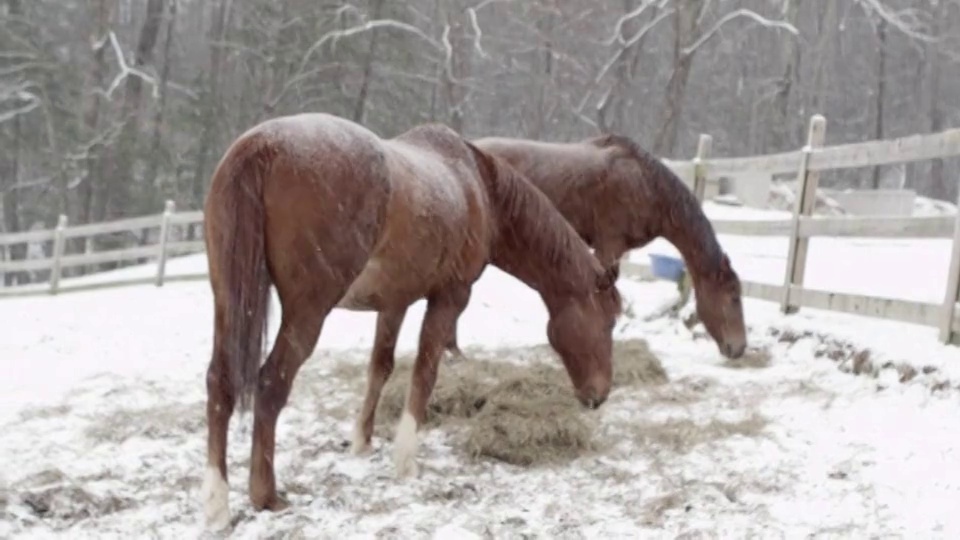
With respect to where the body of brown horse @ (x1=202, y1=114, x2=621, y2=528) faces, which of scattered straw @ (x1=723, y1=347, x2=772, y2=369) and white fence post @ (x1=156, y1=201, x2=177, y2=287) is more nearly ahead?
the scattered straw

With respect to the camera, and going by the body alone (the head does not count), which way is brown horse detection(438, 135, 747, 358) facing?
to the viewer's right

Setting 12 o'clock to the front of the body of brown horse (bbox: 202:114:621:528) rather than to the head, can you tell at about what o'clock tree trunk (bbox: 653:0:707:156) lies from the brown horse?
The tree trunk is roughly at 11 o'clock from the brown horse.

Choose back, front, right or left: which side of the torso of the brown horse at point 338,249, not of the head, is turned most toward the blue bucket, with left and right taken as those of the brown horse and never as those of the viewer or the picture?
front

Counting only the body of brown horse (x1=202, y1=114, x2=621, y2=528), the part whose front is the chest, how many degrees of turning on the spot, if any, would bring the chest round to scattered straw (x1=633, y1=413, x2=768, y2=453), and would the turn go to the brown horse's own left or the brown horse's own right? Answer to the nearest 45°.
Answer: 0° — it already faces it

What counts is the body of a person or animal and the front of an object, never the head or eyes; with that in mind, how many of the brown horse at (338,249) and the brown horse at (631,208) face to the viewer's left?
0

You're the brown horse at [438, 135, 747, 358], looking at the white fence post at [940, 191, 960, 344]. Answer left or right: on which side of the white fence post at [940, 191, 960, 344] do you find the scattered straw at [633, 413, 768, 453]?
right

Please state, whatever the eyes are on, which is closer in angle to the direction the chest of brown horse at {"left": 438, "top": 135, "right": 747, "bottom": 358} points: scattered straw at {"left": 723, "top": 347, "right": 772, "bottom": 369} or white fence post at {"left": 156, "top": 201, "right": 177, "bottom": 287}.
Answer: the scattered straw

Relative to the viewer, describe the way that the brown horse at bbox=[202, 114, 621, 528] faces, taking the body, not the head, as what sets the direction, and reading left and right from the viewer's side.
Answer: facing away from the viewer and to the right of the viewer

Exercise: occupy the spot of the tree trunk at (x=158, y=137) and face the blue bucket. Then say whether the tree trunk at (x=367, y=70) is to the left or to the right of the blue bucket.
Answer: left

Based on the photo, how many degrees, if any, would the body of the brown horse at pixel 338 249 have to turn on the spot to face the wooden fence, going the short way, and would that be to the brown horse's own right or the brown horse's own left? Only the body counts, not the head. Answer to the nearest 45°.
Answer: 0° — it already faces it

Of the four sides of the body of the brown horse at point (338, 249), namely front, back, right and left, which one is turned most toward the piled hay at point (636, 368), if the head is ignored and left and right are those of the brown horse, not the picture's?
front

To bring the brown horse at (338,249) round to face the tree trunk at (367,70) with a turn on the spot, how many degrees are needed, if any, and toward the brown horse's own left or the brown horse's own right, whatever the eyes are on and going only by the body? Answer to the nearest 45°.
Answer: approximately 45° to the brown horse's own left

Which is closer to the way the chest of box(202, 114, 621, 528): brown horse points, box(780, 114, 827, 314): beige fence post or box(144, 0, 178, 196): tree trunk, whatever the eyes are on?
the beige fence post
